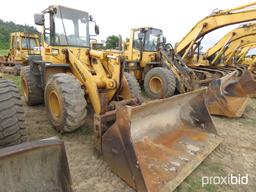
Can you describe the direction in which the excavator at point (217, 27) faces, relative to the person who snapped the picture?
facing to the right of the viewer

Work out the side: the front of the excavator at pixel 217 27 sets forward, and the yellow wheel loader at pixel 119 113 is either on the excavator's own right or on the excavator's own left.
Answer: on the excavator's own right

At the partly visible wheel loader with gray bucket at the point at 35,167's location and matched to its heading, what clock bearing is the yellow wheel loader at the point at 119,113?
the yellow wheel loader at the point at 119,113 is roughly at 9 o'clock from the partly visible wheel loader with gray bucket at the point at 35,167.

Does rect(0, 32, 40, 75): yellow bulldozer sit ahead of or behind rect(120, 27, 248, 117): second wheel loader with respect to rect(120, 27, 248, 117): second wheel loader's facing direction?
behind

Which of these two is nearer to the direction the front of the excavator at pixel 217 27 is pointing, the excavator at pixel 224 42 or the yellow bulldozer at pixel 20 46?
the excavator

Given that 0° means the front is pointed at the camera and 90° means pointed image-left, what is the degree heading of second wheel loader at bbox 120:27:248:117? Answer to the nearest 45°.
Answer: approximately 315°

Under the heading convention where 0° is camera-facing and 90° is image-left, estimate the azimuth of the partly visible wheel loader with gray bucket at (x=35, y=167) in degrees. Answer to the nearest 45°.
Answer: approximately 315°

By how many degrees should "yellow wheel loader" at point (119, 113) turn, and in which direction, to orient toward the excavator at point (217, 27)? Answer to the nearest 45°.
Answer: approximately 90° to its left

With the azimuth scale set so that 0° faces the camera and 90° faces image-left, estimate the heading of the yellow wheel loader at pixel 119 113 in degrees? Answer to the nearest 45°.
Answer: approximately 315°

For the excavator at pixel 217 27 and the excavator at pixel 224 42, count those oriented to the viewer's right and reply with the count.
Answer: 2
